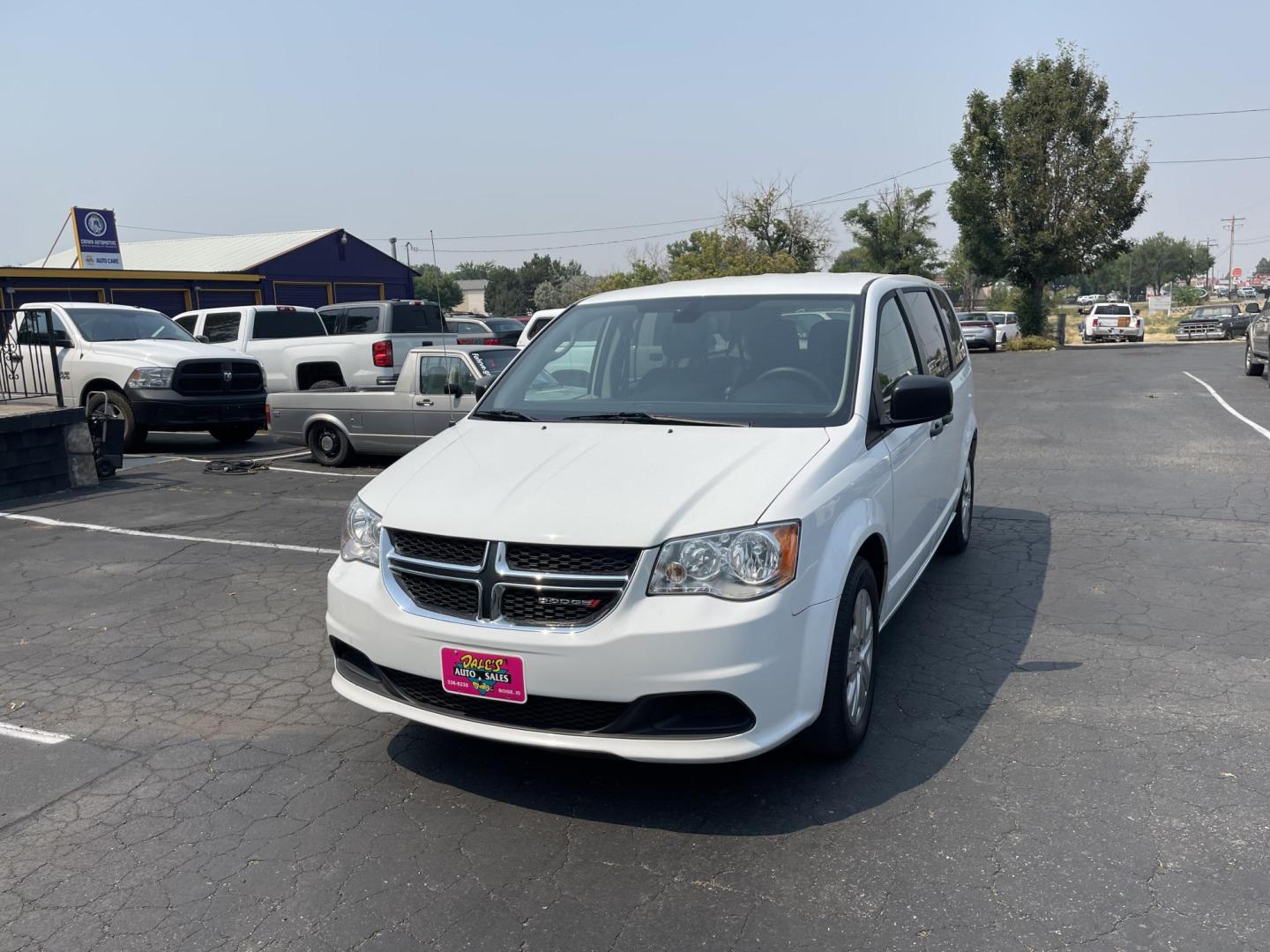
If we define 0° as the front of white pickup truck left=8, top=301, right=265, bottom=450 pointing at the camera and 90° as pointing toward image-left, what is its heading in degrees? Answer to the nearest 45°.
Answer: approximately 315°

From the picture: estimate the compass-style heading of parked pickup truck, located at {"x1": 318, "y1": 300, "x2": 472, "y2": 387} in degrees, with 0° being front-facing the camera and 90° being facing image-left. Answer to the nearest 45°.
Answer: approximately 135°

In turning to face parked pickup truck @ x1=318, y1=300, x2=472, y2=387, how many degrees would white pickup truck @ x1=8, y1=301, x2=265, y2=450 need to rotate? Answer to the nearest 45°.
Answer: approximately 90° to its left

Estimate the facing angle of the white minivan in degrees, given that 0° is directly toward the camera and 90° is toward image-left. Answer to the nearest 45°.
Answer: approximately 45°

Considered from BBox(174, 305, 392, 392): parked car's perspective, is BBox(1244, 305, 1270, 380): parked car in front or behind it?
behind

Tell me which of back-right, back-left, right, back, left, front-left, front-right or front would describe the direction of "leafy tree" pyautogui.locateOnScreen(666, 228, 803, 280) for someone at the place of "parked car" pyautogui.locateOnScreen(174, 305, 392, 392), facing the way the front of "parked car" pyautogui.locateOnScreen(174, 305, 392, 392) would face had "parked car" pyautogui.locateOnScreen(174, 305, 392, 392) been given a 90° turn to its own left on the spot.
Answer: back
